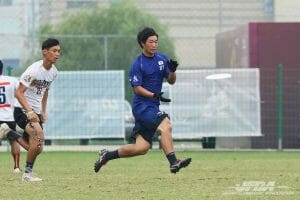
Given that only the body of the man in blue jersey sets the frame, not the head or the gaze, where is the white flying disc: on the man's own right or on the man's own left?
on the man's own left

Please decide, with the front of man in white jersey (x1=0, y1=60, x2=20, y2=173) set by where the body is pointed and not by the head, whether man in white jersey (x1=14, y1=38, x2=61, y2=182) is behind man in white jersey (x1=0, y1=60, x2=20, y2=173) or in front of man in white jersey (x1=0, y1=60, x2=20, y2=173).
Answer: behind

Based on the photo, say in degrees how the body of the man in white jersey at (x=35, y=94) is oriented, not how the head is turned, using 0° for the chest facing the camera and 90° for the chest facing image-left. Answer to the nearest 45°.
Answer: approximately 315°

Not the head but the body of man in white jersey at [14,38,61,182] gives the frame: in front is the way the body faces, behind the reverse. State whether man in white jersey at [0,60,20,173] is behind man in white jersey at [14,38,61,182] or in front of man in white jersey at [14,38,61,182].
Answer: behind

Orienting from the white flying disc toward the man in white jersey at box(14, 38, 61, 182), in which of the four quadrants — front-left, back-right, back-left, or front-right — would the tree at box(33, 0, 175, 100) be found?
back-right
